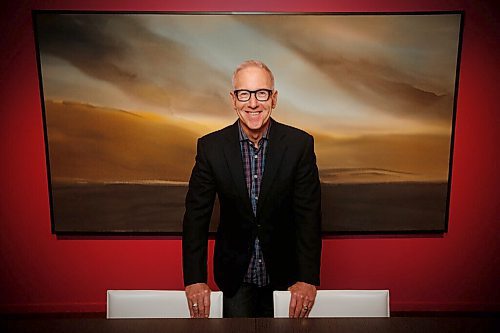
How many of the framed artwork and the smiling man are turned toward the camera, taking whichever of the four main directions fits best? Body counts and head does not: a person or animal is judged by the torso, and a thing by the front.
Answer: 2

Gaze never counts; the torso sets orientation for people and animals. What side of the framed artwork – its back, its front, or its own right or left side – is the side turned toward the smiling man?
front

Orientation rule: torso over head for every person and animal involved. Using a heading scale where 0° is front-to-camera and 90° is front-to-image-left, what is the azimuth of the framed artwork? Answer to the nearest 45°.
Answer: approximately 0°

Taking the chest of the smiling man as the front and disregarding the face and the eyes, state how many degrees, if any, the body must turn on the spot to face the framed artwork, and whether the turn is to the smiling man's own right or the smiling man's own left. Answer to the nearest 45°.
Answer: approximately 180°

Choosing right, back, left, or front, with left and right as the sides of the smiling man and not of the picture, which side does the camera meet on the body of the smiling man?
front
